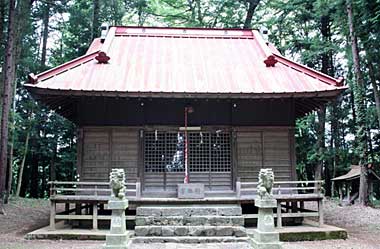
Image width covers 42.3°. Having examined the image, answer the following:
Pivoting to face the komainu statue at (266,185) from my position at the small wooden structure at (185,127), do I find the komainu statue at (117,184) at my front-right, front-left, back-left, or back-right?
front-right

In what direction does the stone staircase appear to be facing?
toward the camera

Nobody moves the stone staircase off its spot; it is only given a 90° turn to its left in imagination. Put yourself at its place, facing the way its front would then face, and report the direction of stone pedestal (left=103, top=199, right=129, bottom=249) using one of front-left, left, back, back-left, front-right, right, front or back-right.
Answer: back-right

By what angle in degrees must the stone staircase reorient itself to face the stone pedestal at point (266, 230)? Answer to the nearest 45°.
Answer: approximately 45° to its left

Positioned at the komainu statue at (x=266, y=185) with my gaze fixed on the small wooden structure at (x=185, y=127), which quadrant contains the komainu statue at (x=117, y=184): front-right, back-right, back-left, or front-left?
front-left

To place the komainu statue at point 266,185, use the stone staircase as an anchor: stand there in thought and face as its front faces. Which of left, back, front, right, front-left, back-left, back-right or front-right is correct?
front-left

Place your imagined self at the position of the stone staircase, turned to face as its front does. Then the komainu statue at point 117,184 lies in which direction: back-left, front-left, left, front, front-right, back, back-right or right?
front-right
